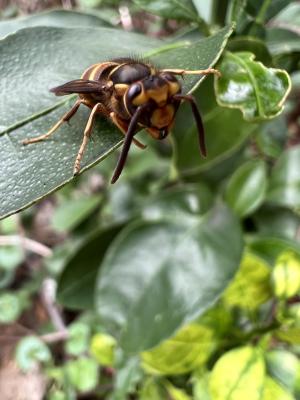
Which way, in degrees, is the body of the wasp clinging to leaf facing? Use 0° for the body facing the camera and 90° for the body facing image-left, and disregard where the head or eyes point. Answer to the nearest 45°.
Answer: approximately 315°
